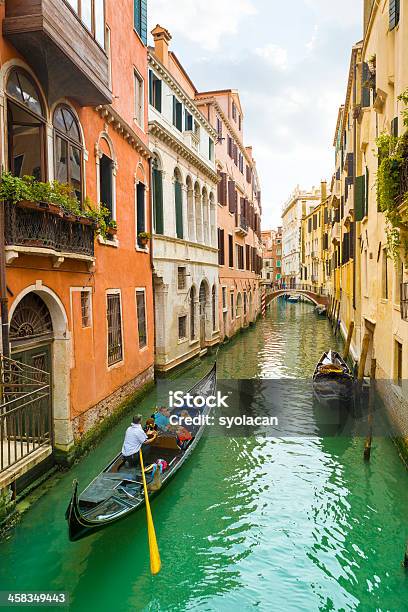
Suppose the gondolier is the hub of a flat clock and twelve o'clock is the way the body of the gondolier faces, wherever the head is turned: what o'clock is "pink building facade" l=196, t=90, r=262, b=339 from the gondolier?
The pink building facade is roughly at 11 o'clock from the gondolier.

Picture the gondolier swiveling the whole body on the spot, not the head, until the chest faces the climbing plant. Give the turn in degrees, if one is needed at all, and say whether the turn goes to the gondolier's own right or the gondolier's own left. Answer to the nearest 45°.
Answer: approximately 45° to the gondolier's own right

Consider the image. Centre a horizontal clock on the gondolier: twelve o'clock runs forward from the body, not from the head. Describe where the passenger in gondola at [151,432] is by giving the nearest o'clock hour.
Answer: The passenger in gondola is roughly at 11 o'clock from the gondolier.

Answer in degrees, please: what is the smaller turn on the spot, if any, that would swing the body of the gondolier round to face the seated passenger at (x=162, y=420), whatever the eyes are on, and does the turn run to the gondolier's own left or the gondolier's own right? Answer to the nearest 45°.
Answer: approximately 45° to the gondolier's own left

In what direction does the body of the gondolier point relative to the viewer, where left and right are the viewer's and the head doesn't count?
facing away from the viewer and to the right of the viewer
